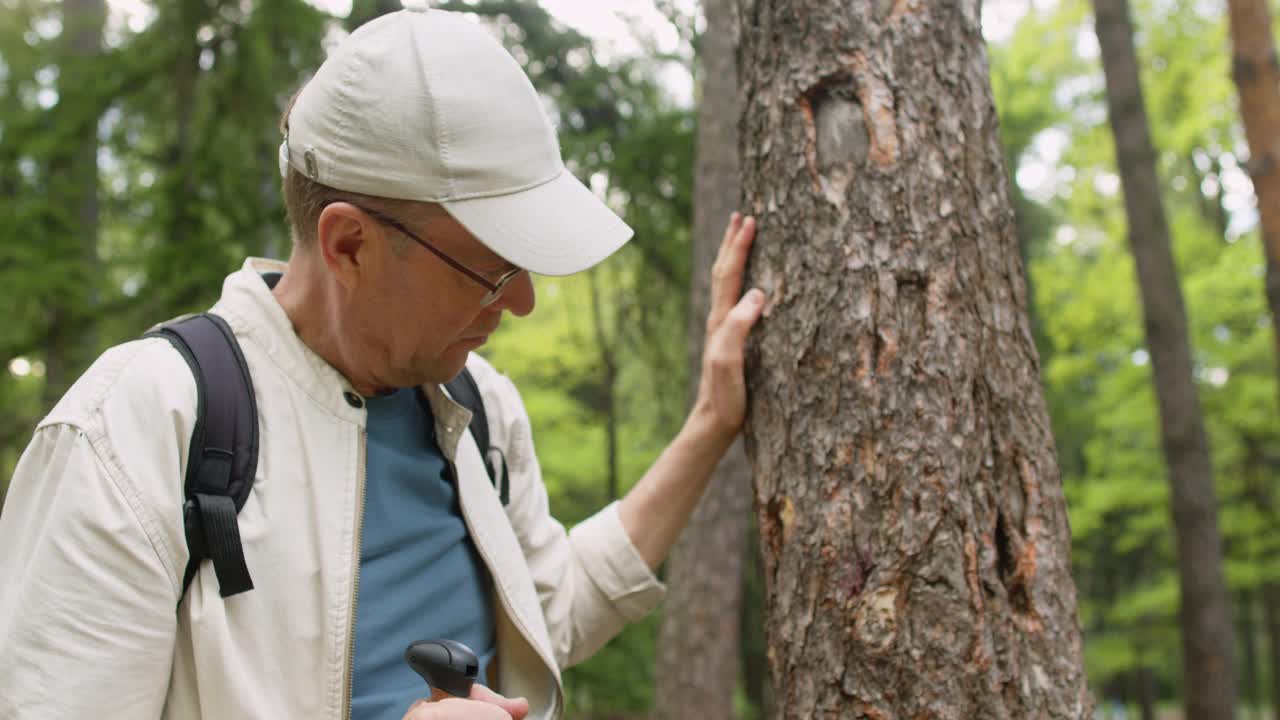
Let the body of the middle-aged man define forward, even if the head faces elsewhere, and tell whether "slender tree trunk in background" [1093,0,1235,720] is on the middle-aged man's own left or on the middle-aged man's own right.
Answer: on the middle-aged man's own left

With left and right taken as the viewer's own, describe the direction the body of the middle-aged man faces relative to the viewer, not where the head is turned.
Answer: facing the viewer and to the right of the viewer

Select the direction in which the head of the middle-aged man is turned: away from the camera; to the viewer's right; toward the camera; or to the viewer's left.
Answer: to the viewer's right

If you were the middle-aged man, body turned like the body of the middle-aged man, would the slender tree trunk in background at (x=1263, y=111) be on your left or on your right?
on your left

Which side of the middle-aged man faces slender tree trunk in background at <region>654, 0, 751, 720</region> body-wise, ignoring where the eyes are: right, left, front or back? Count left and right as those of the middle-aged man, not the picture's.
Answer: left

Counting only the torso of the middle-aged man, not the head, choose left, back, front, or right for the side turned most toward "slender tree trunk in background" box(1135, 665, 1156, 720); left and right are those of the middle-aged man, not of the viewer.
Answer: left
